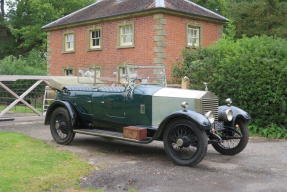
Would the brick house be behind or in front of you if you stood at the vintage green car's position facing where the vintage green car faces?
behind

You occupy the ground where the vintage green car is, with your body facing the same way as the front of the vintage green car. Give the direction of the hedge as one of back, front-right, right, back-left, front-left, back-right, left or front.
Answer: left

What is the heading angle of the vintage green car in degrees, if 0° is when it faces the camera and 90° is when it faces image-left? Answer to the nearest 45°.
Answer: approximately 315°
